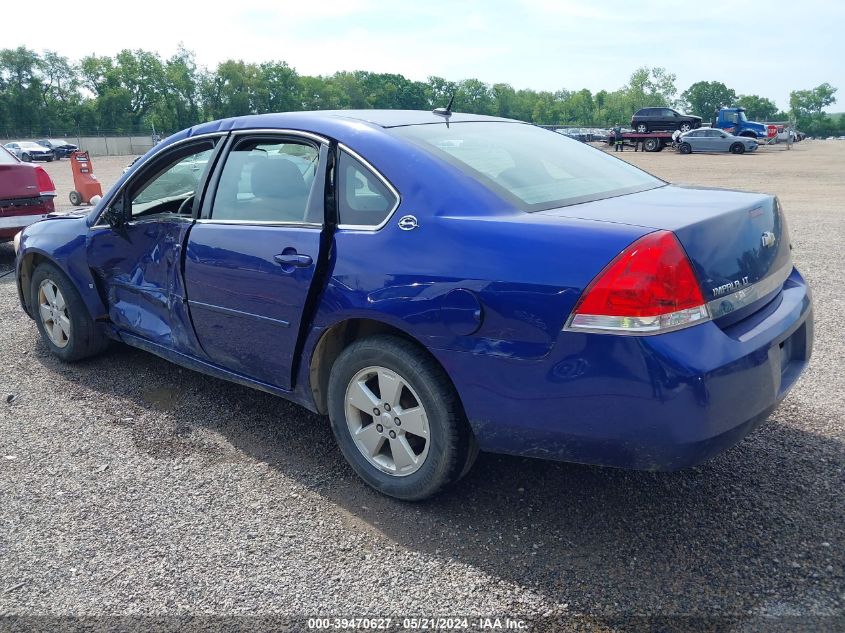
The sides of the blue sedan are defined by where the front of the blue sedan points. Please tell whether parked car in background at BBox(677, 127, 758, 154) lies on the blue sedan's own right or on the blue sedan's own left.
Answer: on the blue sedan's own right

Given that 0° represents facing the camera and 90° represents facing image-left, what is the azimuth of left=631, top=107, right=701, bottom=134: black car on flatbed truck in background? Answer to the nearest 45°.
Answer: approximately 270°

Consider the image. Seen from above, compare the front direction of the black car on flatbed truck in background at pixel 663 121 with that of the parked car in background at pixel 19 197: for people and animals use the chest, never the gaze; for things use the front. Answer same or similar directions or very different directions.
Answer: very different directions

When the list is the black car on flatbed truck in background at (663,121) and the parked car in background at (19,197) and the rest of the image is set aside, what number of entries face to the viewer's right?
1

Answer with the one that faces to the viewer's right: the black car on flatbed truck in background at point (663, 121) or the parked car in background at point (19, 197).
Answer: the black car on flatbed truck in background at point (663, 121)

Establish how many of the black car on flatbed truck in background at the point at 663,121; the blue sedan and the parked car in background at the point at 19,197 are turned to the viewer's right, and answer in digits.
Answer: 1

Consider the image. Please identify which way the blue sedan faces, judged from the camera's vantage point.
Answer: facing away from the viewer and to the left of the viewer

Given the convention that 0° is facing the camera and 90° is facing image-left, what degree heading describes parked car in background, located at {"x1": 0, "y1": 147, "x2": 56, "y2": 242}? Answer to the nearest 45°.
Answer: approximately 135°

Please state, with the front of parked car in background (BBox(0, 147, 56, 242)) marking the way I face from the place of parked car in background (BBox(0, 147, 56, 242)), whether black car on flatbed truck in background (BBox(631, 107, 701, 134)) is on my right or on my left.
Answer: on my right

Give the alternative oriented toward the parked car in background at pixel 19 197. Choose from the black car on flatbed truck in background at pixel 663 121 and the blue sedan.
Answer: the blue sedan

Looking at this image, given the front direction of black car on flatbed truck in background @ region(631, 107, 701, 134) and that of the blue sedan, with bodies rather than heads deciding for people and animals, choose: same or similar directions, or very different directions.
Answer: very different directions

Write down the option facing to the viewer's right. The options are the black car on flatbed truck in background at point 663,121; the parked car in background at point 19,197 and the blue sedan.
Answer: the black car on flatbed truck in background at point 663,121

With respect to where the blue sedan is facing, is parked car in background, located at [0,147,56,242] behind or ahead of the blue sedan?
ahead
